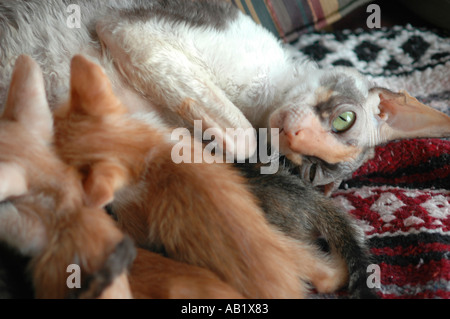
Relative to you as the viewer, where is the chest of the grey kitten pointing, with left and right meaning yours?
facing away from the viewer and to the left of the viewer

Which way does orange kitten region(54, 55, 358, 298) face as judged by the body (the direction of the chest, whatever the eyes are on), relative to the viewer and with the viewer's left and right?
facing away from the viewer and to the left of the viewer
